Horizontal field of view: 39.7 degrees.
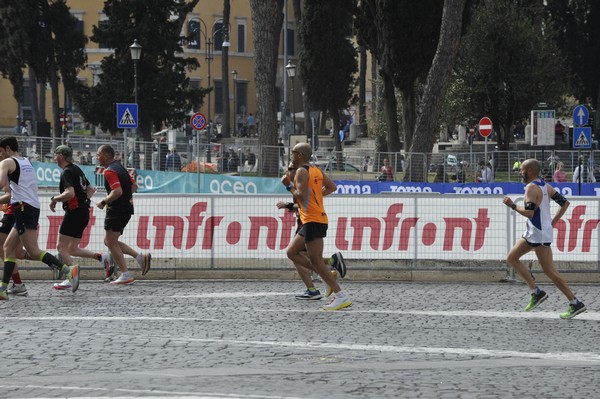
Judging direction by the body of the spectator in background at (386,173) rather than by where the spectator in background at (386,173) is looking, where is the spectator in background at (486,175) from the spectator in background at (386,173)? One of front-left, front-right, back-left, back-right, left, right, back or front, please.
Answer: left

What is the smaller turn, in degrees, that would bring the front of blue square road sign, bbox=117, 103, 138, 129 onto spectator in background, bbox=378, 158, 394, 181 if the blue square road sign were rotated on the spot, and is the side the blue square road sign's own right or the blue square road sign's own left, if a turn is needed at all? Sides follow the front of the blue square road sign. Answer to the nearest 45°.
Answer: approximately 90° to the blue square road sign's own left

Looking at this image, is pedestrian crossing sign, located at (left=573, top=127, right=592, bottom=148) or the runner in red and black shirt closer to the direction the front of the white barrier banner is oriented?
the runner in red and black shirt

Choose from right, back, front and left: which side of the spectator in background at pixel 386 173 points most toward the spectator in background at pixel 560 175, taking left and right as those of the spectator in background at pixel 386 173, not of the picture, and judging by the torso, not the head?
left

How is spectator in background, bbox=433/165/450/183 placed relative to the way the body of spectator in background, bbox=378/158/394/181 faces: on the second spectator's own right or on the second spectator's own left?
on the second spectator's own left

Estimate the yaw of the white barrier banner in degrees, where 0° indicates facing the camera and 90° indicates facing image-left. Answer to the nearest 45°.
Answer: approximately 0°
